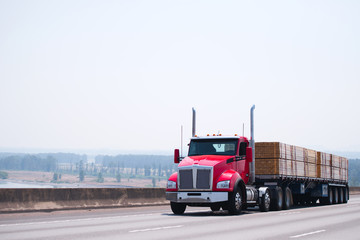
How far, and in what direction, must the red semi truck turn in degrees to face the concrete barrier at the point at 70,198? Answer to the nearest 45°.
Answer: approximately 45° to its right

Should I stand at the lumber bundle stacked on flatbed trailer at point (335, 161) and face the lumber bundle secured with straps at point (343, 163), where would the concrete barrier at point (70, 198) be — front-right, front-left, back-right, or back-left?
back-left

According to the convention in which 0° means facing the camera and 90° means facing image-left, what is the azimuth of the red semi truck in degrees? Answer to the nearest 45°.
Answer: approximately 45°
